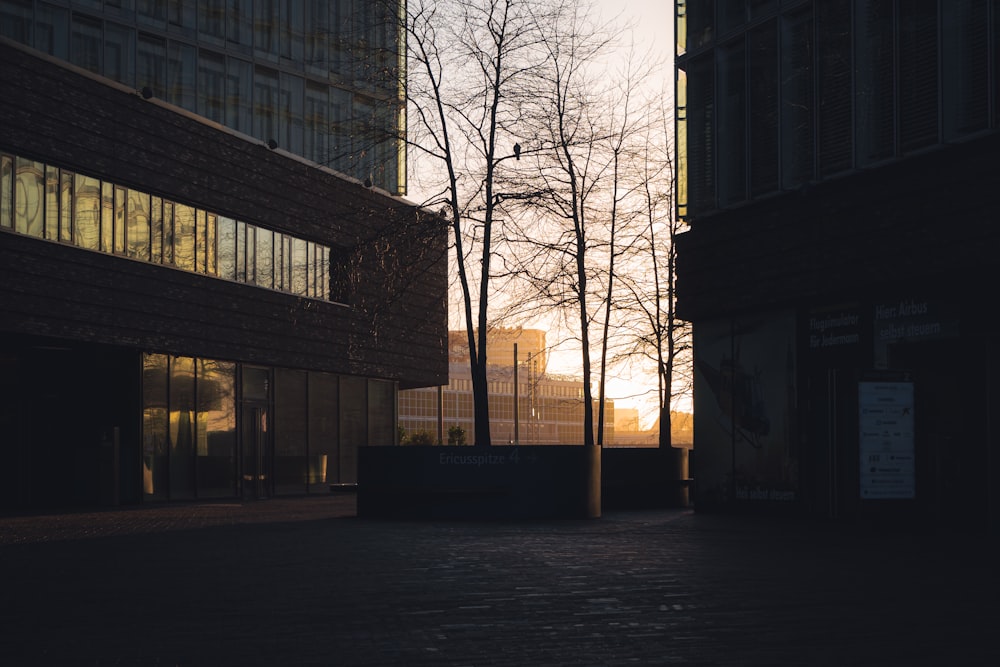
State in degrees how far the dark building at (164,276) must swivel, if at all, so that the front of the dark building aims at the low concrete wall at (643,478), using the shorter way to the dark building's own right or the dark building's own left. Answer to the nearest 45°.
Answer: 0° — it already faces it

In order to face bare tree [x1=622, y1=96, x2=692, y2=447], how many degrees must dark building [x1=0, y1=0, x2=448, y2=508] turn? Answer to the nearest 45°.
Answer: approximately 45° to its left

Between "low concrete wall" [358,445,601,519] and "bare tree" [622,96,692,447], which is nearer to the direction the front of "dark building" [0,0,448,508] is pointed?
the low concrete wall

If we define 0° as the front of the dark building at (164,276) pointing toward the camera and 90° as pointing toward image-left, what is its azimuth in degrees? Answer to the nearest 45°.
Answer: approximately 315°

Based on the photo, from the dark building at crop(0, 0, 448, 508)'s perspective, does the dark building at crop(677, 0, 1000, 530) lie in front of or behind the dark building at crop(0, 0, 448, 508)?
in front
